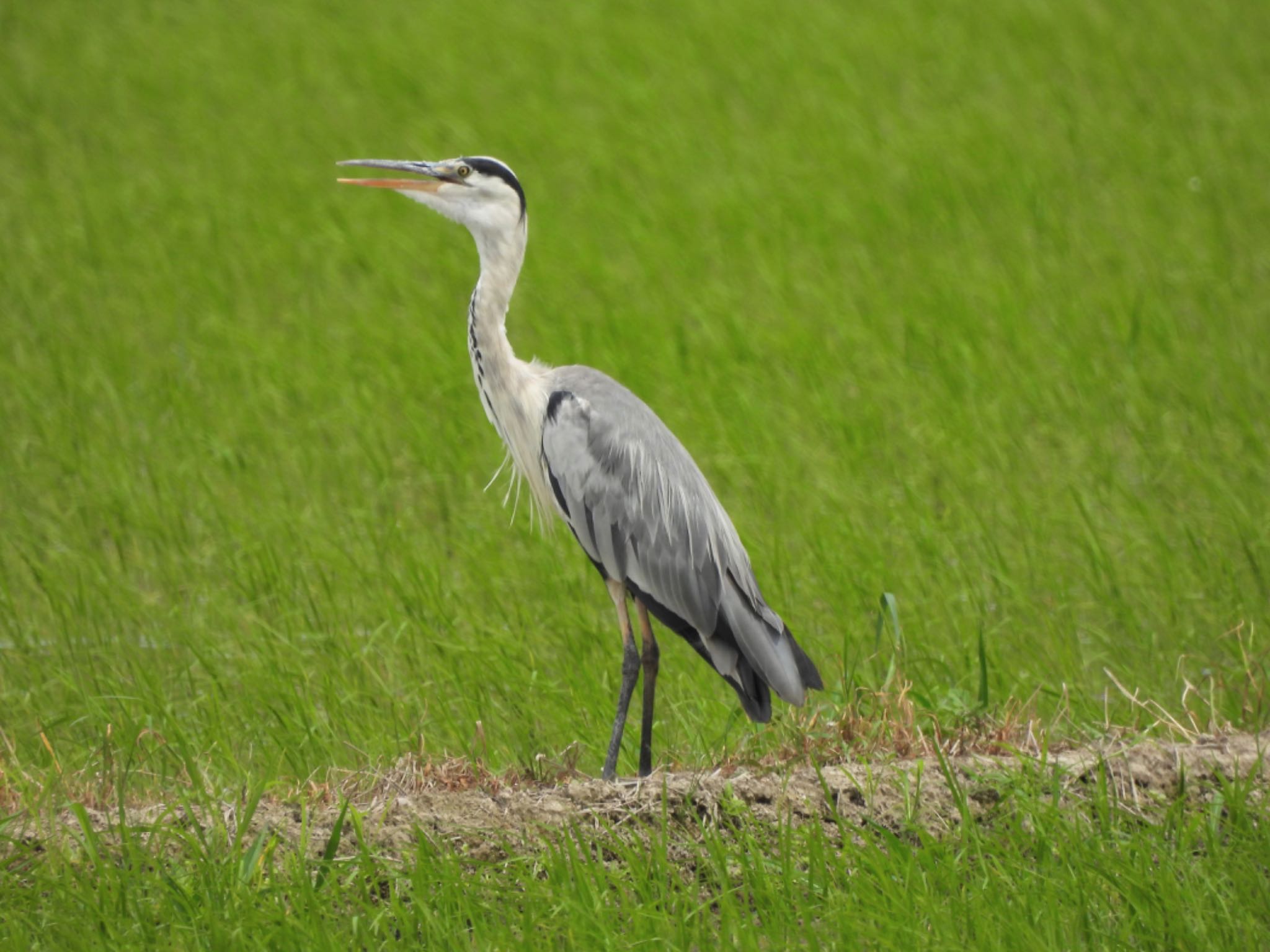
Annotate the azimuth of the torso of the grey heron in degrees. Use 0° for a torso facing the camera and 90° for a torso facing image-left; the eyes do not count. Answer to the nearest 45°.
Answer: approximately 90°
